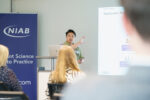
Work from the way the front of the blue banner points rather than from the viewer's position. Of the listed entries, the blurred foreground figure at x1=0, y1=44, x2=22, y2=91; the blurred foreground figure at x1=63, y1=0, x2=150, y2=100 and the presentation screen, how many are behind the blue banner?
0

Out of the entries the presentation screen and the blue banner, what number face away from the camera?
0

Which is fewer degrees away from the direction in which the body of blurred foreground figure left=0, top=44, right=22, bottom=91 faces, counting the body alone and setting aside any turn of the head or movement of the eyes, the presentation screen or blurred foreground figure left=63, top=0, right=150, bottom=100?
the presentation screen

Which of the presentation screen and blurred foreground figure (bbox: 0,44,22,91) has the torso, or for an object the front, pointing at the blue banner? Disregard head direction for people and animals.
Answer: the blurred foreground figure

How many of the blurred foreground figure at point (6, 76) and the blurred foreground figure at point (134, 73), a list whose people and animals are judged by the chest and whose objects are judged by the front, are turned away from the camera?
2

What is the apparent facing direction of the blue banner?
toward the camera

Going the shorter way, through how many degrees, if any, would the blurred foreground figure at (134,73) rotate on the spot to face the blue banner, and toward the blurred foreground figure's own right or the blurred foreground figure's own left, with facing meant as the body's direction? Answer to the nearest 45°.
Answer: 0° — they already face it

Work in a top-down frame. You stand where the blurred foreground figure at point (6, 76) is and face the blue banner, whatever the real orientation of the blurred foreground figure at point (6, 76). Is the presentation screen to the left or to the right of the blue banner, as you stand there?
right

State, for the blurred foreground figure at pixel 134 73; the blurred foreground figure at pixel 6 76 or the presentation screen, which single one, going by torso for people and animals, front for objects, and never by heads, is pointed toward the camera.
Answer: the presentation screen

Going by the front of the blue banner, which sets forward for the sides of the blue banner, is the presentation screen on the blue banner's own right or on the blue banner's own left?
on the blue banner's own left

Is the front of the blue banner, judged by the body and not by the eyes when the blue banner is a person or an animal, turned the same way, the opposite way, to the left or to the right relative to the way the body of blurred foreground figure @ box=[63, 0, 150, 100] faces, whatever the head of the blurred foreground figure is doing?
the opposite way

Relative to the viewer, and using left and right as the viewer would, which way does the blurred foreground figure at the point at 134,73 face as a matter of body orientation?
facing away from the viewer

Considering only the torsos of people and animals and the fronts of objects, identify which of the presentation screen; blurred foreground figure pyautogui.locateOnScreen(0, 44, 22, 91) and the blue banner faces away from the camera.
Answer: the blurred foreground figure

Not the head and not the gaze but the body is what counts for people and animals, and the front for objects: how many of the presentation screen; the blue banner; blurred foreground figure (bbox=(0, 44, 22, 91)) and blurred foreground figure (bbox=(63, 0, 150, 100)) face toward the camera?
2

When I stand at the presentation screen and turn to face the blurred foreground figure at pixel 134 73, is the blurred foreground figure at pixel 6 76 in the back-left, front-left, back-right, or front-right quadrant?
front-right

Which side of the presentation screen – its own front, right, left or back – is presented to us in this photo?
front

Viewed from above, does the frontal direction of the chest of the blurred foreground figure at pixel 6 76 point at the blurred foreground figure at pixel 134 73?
no

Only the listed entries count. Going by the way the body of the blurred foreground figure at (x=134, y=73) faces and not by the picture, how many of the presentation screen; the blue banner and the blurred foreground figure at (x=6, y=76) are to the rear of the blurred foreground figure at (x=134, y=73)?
0

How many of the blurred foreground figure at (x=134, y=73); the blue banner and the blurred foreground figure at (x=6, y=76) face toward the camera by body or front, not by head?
1

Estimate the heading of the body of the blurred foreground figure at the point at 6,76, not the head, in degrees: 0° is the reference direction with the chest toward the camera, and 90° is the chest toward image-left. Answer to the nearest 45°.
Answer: approximately 180°

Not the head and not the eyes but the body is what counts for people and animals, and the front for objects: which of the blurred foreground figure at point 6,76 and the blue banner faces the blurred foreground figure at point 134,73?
the blue banner
